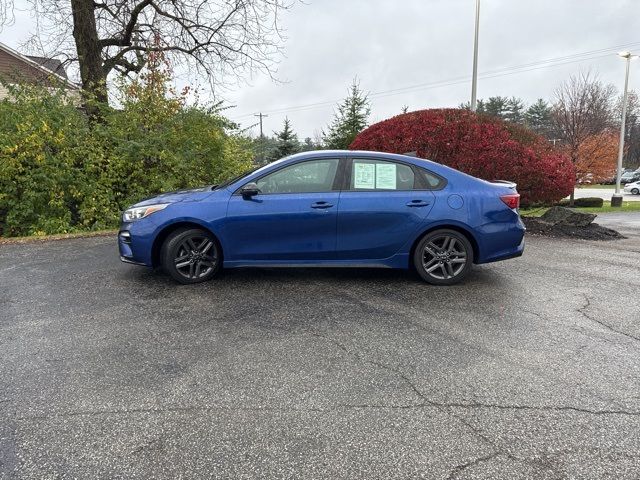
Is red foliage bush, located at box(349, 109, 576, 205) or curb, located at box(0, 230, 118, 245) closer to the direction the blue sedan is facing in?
the curb

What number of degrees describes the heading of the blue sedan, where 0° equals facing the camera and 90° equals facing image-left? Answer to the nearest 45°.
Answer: approximately 90°

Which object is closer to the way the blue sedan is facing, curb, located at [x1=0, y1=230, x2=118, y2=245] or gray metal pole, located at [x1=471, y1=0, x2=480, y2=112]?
the curb

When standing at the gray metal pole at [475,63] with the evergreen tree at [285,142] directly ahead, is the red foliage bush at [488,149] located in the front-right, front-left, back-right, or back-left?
back-left

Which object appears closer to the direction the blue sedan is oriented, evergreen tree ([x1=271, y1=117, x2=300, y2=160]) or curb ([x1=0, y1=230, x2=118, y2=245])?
the curb

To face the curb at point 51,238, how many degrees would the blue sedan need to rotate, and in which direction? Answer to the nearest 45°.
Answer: approximately 45° to its right

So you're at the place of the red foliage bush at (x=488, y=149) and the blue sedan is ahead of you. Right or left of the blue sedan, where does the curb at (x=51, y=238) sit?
right

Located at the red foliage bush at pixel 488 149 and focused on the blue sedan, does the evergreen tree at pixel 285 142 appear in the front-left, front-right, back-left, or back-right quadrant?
back-right

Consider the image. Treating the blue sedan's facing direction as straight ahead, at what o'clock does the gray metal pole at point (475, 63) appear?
The gray metal pole is roughly at 4 o'clock from the blue sedan.

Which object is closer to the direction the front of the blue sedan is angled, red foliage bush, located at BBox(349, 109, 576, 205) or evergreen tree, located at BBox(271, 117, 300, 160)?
the evergreen tree

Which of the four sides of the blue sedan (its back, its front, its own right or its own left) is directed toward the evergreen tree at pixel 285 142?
right

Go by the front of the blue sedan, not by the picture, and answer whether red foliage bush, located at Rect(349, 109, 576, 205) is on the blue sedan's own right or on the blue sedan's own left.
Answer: on the blue sedan's own right
